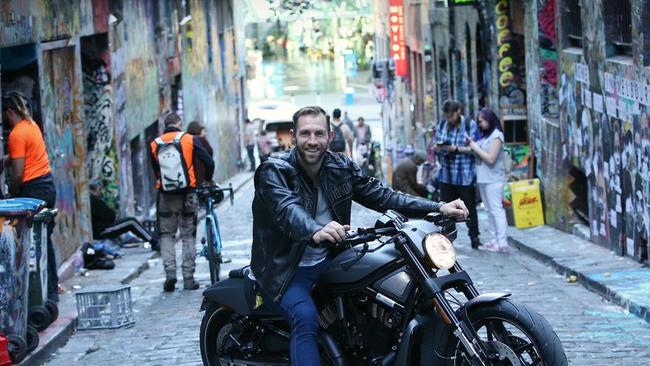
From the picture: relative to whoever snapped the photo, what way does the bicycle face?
facing away from the viewer

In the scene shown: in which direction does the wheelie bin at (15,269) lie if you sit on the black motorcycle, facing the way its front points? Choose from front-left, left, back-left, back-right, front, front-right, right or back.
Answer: back

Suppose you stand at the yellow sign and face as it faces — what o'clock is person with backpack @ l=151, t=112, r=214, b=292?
The person with backpack is roughly at 1 o'clock from the yellow sign.

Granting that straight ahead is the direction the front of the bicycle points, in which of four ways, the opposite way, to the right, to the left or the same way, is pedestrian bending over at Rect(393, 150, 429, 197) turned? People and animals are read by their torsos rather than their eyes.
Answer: to the right

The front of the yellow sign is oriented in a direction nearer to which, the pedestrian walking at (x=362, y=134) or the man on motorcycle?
the man on motorcycle

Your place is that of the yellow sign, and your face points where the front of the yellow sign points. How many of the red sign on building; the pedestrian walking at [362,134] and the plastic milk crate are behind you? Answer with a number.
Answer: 2

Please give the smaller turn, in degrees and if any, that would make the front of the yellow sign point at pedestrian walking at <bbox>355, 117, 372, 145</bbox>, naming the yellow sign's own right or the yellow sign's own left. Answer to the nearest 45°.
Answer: approximately 180°

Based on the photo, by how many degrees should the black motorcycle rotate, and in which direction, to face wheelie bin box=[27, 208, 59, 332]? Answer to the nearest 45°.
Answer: approximately 180°

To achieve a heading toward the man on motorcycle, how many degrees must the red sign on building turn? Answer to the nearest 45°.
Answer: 0° — it already faces them

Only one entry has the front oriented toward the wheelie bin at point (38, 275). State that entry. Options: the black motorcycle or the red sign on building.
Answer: the red sign on building
